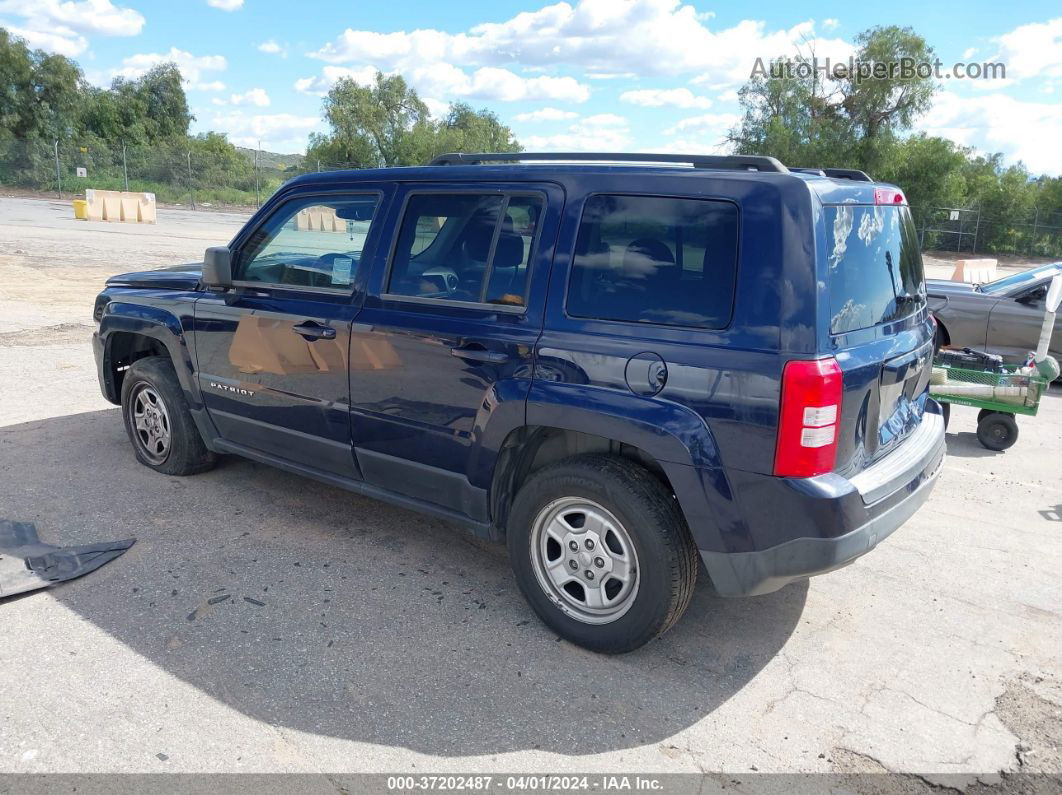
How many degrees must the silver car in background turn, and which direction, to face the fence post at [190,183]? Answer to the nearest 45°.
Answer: approximately 45° to its right

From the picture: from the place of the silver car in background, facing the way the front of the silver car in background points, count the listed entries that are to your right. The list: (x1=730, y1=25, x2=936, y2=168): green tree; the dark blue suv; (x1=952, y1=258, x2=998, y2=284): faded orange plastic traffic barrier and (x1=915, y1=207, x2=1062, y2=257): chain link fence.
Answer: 3

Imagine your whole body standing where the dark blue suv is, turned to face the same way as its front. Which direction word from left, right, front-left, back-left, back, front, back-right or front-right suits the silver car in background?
right

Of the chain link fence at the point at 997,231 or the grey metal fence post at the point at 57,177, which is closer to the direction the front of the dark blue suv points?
the grey metal fence post

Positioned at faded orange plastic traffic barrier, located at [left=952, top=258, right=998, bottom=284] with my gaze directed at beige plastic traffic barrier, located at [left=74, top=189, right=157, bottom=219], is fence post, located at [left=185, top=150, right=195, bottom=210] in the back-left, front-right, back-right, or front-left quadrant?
front-right

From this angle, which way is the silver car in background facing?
to the viewer's left

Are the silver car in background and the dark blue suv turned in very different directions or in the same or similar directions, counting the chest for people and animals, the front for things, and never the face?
same or similar directions

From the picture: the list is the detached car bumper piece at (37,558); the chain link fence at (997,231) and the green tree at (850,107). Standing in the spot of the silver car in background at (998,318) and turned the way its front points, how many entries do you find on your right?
2

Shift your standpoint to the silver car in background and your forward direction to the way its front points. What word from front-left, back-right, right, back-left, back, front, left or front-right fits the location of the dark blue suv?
left

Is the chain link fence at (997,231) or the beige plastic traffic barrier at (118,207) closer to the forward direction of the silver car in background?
the beige plastic traffic barrier

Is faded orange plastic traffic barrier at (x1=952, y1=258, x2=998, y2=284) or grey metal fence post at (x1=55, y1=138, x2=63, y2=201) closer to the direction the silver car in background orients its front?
the grey metal fence post

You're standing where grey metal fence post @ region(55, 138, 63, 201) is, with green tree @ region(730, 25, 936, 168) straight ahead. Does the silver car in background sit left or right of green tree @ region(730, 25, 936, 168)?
right

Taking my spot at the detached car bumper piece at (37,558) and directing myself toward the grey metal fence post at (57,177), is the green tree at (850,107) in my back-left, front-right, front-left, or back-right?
front-right

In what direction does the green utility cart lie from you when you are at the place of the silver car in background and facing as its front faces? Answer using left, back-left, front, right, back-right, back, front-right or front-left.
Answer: left

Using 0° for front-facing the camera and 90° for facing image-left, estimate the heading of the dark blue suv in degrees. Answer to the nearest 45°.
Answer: approximately 135°
